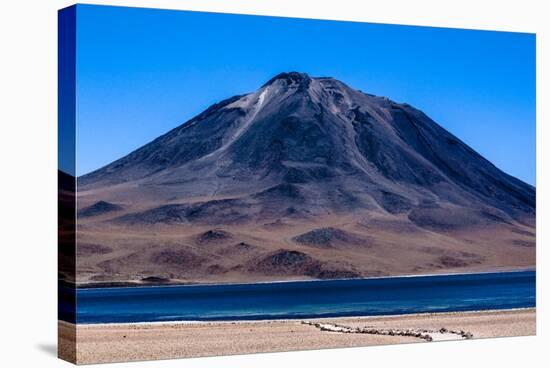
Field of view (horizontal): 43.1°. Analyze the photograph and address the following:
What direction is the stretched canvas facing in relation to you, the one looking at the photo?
facing the viewer and to the right of the viewer
